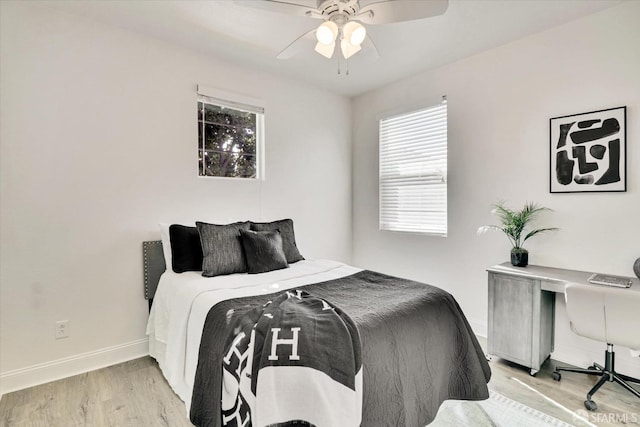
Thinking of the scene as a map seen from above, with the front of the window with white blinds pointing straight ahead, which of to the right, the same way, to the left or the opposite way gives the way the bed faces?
to the left

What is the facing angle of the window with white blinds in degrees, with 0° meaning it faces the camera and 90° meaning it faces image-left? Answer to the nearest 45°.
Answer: approximately 45°

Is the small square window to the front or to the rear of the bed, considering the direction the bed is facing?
to the rear

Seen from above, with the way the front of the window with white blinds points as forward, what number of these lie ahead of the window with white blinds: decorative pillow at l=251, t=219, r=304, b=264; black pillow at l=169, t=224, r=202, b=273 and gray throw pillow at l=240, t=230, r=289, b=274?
3

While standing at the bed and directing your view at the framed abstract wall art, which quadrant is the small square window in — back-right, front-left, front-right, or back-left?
back-left

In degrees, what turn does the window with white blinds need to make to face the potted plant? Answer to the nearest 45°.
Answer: approximately 90° to its left

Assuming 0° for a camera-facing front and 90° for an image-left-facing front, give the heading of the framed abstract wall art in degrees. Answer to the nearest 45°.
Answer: approximately 45°

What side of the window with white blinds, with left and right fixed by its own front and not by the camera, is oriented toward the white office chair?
left

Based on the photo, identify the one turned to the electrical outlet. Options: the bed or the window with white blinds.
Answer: the window with white blinds

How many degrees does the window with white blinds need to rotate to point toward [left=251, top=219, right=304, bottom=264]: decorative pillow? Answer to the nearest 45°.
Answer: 0° — it already faces it
